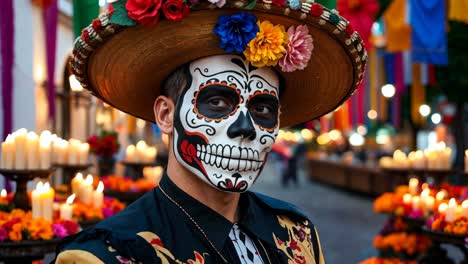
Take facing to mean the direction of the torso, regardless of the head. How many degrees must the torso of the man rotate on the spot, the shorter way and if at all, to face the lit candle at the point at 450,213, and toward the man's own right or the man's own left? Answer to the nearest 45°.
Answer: approximately 90° to the man's own left

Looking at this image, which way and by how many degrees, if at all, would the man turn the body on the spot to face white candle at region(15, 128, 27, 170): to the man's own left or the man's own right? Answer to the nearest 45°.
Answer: approximately 180°

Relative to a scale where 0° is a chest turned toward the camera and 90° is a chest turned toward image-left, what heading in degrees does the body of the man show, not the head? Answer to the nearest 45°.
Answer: approximately 315°

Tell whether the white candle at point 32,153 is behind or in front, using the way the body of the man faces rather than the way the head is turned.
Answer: behind

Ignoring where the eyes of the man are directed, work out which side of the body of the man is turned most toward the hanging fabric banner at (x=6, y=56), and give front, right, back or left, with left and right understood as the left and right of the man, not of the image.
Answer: back

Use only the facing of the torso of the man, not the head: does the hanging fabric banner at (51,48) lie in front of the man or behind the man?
behind

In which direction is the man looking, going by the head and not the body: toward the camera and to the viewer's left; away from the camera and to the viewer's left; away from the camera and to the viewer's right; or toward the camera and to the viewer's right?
toward the camera and to the viewer's right

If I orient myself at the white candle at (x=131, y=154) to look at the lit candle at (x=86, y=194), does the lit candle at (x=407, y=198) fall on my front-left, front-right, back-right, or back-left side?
front-left
